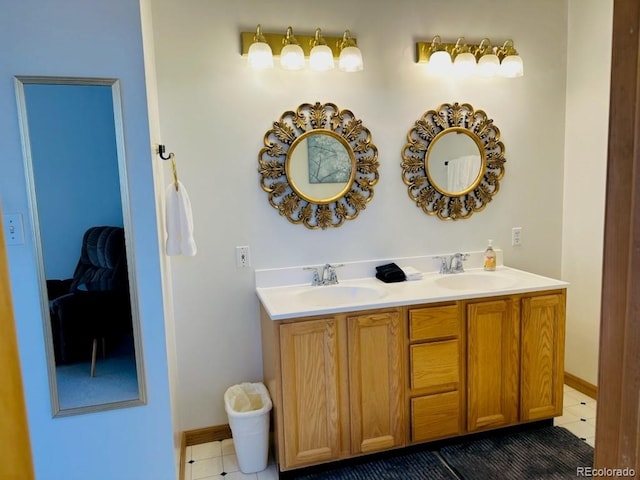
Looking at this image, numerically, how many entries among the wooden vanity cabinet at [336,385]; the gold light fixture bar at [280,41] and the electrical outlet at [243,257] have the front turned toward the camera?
3

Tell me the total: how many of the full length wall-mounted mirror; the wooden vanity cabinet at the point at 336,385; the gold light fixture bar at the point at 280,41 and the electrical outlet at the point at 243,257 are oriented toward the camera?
4

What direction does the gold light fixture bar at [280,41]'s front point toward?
toward the camera

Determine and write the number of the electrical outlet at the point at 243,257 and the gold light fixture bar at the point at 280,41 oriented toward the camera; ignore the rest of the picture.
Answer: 2

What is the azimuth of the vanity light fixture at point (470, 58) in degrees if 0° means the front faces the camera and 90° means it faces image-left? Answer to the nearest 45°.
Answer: approximately 315°

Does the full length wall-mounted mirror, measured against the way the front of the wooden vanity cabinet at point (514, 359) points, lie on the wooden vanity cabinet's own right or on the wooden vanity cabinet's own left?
on the wooden vanity cabinet's own right

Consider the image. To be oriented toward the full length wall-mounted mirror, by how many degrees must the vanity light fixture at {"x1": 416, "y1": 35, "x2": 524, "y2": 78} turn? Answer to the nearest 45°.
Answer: approximately 90° to its right

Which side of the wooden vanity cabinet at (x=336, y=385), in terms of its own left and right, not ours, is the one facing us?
front

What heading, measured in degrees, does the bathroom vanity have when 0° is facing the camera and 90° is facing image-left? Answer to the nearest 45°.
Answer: approximately 315°

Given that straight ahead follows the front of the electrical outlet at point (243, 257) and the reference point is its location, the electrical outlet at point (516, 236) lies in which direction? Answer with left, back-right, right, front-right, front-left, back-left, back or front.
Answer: left

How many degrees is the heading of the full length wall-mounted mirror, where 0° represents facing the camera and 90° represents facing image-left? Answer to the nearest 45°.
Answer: approximately 0°

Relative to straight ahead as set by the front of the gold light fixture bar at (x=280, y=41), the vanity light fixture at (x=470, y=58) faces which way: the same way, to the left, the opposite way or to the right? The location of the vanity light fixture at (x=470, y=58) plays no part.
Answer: the same way
